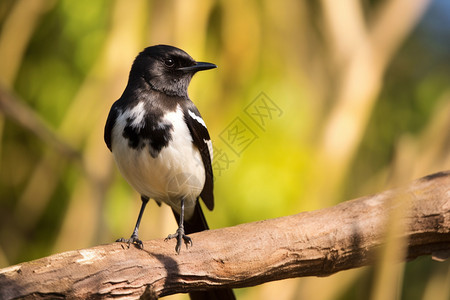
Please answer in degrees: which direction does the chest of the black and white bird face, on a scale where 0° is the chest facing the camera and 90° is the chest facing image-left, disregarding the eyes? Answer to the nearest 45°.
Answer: approximately 0°
